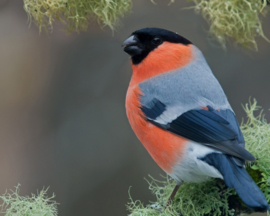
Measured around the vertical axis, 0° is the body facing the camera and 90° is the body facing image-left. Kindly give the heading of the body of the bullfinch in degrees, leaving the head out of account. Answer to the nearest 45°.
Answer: approximately 90°
